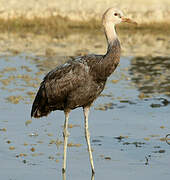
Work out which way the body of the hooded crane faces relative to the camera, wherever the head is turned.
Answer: to the viewer's right
